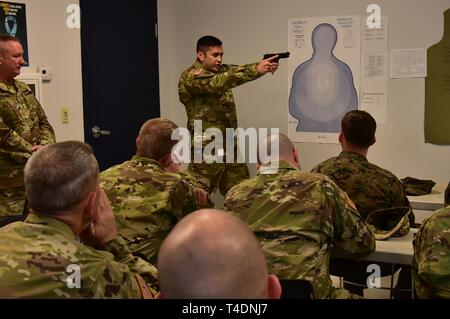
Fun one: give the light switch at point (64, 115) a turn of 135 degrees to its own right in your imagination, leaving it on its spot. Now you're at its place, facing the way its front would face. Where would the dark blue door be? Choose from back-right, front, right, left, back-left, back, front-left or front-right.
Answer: right

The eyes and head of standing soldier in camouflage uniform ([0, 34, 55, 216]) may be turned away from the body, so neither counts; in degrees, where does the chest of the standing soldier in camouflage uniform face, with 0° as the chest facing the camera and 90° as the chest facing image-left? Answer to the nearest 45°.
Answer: approximately 315°

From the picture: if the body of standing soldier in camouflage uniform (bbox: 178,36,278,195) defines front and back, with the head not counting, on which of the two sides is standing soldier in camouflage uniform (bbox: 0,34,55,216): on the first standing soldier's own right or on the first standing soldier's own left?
on the first standing soldier's own right

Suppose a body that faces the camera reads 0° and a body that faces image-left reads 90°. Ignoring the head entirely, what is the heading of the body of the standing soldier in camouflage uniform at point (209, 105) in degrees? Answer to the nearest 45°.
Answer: approximately 315°

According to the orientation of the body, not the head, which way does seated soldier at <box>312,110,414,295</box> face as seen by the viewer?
away from the camera

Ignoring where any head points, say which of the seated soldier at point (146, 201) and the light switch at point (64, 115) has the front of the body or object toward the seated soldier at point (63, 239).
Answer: the light switch

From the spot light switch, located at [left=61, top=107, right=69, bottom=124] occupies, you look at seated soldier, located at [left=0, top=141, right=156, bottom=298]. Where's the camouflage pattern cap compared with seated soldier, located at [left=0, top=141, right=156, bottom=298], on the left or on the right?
left

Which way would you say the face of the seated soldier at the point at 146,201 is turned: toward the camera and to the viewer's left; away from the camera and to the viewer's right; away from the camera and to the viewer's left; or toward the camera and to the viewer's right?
away from the camera and to the viewer's right

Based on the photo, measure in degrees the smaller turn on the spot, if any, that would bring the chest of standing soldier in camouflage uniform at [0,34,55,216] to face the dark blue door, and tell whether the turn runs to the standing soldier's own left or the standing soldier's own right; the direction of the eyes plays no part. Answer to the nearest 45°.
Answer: approximately 90° to the standing soldier's own left

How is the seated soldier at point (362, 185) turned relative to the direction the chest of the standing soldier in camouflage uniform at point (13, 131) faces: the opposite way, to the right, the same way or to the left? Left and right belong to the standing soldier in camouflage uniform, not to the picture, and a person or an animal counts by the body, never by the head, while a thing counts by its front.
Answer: to the left

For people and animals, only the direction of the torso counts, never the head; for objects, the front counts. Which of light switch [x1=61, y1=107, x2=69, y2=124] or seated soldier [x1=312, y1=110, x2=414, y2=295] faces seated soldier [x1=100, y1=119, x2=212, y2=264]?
the light switch

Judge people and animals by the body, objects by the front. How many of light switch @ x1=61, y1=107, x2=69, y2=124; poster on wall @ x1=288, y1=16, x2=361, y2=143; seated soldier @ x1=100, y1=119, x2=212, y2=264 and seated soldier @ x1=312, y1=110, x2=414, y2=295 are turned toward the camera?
2

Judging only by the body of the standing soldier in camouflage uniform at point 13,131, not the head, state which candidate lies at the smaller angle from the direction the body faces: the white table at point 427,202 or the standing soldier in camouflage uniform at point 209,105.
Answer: the white table
